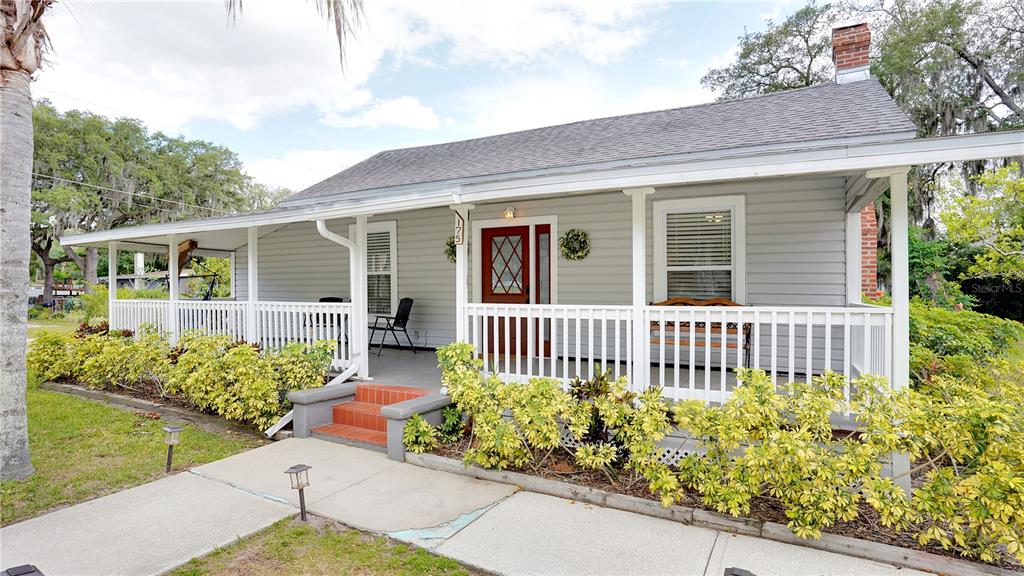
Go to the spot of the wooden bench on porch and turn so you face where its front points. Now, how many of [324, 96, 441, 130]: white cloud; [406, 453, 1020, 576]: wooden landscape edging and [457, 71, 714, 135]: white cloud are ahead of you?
1

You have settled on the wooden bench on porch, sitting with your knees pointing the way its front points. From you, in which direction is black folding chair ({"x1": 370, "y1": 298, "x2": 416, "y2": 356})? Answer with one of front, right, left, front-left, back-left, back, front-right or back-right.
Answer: right

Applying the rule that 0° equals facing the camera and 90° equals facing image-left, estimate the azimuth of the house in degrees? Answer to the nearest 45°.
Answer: approximately 45°

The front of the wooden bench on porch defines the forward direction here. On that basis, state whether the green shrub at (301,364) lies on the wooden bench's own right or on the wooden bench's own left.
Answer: on the wooden bench's own right

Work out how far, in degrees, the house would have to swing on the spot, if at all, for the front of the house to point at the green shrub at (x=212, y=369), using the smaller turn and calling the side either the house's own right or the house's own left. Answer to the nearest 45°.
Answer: approximately 45° to the house's own right

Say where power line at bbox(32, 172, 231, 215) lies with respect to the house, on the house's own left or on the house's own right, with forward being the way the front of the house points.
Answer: on the house's own right

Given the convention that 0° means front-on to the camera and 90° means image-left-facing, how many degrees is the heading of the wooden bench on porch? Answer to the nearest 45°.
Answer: approximately 0°
